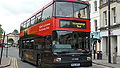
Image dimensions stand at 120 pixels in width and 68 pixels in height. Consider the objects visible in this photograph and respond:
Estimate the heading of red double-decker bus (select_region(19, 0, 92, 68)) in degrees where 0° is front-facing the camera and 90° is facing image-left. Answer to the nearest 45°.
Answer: approximately 315°

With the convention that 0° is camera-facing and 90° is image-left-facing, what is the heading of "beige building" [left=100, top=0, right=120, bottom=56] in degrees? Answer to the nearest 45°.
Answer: approximately 45°

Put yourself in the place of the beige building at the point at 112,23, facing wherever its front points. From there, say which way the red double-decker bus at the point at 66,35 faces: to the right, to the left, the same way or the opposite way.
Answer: to the left

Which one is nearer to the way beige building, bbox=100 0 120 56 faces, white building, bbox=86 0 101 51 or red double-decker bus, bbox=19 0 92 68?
the red double-decker bus

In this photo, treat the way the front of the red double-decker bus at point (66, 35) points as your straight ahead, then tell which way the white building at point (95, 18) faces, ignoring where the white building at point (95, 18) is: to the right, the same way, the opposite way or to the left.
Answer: to the right
